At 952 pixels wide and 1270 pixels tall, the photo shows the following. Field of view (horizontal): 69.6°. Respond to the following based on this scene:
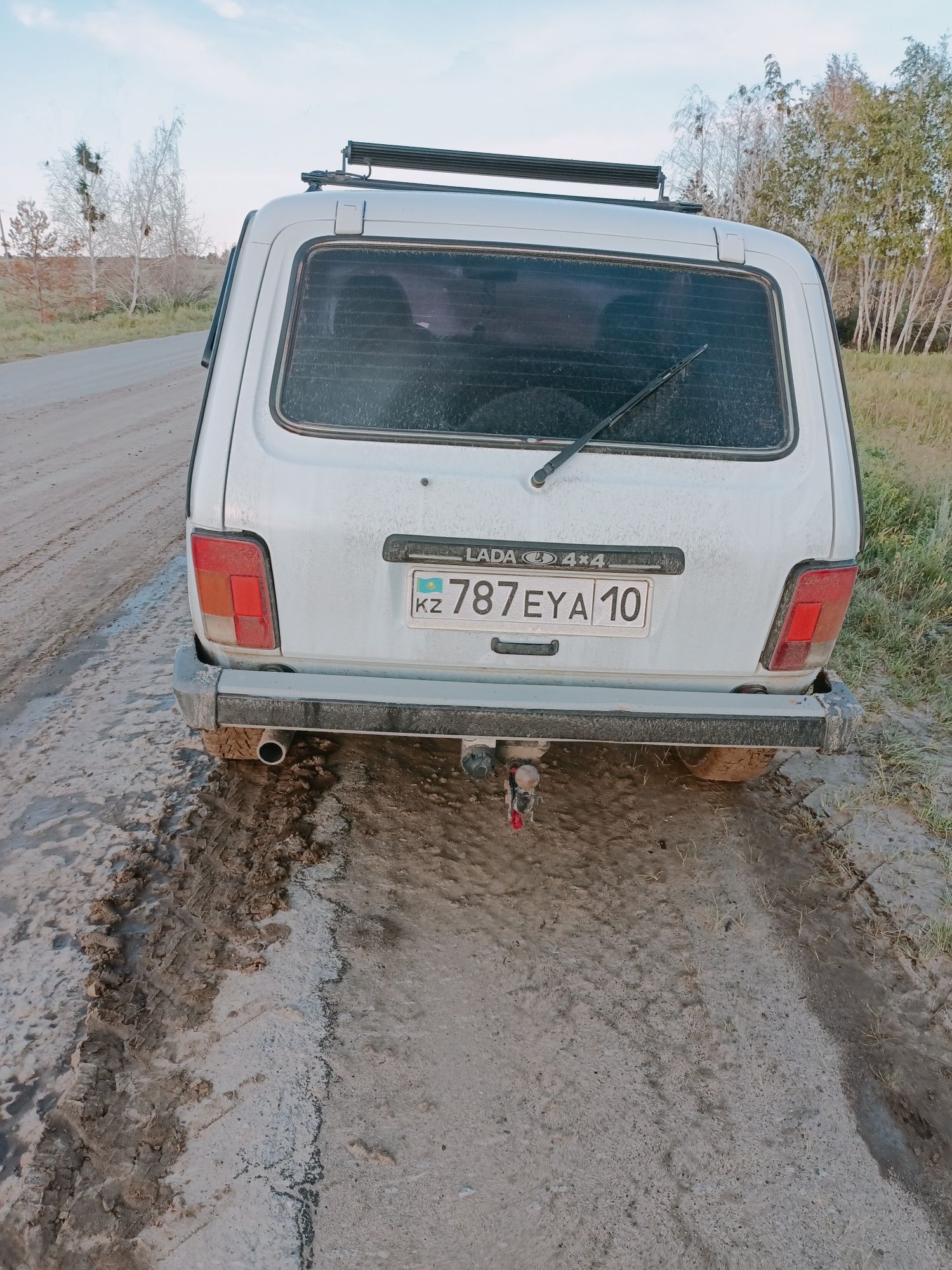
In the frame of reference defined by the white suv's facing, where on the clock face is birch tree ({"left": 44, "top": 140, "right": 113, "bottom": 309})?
The birch tree is roughly at 11 o'clock from the white suv.

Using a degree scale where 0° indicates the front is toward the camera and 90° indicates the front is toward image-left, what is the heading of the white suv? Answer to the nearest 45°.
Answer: approximately 180°

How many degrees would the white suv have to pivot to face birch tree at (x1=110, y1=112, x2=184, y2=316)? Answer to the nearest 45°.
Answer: approximately 45° to its left
